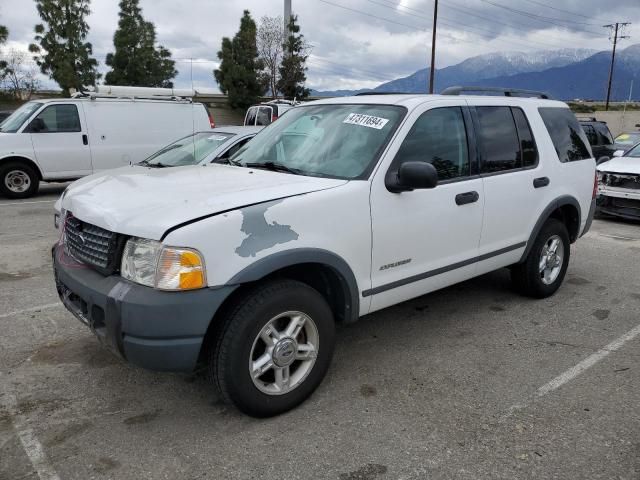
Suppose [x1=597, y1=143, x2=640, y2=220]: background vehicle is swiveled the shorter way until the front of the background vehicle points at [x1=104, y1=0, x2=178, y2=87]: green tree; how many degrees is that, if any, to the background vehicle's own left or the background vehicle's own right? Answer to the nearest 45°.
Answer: approximately 90° to the background vehicle's own right

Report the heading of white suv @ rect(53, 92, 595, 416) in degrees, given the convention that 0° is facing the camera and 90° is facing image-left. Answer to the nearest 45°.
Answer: approximately 45°

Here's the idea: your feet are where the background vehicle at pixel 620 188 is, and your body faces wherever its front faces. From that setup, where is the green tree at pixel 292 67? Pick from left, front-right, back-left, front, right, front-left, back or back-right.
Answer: right

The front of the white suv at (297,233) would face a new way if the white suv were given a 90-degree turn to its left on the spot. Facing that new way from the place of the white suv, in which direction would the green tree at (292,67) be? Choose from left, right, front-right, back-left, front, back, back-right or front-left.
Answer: back-left

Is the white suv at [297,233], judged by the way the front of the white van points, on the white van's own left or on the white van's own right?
on the white van's own left

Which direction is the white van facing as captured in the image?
to the viewer's left

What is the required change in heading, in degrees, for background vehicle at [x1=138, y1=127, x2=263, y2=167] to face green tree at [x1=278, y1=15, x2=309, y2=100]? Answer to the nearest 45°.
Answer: approximately 135° to its right

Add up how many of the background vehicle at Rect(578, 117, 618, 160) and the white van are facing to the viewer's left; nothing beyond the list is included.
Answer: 1

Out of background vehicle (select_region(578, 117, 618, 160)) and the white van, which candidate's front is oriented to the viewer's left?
the white van

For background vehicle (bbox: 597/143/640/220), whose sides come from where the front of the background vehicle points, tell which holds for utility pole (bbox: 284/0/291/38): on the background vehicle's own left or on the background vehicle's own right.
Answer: on the background vehicle's own right

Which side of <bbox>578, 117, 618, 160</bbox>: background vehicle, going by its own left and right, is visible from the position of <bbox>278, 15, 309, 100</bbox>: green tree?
back

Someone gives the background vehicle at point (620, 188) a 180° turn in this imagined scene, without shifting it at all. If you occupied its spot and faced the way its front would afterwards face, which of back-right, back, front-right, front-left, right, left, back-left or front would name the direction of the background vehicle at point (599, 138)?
front-left

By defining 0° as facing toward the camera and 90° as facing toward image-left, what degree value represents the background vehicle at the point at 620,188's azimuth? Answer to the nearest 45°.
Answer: approximately 45°

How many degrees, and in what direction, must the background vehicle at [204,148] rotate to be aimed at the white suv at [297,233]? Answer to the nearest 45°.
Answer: approximately 45° to its left
